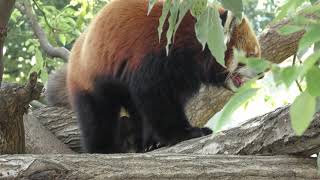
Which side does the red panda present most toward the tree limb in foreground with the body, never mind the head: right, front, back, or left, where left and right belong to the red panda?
right

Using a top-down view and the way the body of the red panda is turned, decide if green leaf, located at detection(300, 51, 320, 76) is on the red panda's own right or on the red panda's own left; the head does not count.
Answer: on the red panda's own right

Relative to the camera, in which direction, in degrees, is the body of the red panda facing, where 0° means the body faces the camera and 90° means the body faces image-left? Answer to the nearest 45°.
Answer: approximately 270°

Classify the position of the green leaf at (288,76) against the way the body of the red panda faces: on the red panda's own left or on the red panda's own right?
on the red panda's own right

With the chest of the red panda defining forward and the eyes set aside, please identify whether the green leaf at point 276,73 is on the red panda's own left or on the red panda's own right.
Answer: on the red panda's own right

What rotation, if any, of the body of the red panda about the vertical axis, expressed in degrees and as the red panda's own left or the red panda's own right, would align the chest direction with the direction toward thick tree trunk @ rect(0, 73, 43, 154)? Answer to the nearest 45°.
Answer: approximately 135° to the red panda's own right

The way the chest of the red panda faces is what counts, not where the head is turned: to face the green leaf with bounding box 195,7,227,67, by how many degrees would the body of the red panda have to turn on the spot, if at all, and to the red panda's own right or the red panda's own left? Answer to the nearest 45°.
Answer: approximately 90° to the red panda's own right
